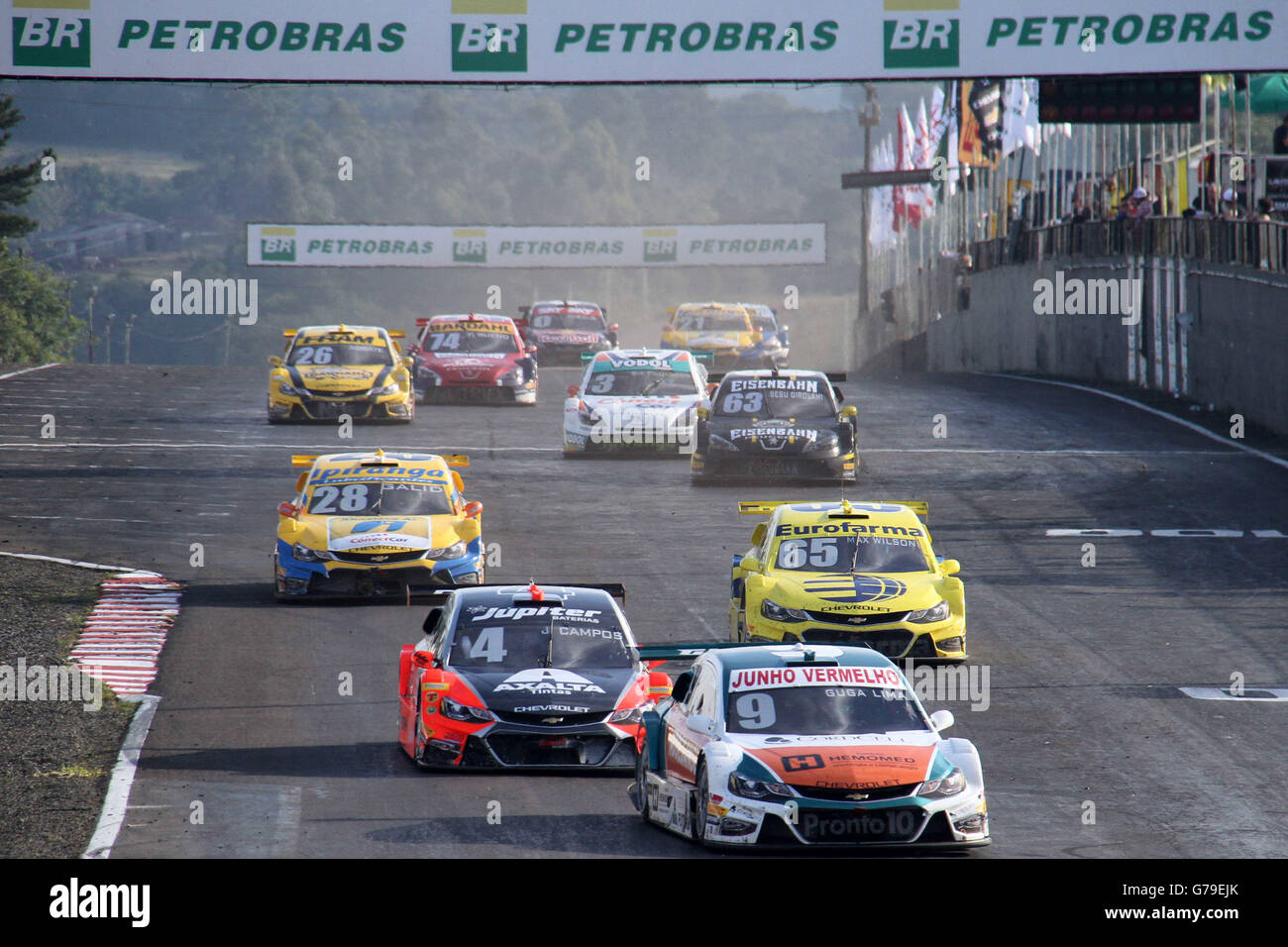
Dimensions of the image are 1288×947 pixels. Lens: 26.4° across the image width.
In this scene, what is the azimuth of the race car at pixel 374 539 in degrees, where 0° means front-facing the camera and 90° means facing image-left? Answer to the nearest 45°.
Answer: approximately 0°

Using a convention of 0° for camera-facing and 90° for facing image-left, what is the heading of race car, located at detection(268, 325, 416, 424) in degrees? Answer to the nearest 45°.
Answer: approximately 0°

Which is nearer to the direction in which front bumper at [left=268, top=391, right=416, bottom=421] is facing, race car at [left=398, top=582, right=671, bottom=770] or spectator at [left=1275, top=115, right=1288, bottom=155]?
the race car

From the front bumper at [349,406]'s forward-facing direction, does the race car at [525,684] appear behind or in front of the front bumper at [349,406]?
in front

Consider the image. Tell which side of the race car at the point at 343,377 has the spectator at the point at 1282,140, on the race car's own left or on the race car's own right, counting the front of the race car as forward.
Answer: on the race car's own left

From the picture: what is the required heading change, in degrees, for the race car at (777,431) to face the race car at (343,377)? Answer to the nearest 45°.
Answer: approximately 135° to its right

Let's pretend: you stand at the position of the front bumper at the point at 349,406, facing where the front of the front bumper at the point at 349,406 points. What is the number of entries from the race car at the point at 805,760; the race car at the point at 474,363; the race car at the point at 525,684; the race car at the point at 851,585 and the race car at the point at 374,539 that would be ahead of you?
4

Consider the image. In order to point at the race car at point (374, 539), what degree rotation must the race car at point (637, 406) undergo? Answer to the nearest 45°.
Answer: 0° — it already faces it

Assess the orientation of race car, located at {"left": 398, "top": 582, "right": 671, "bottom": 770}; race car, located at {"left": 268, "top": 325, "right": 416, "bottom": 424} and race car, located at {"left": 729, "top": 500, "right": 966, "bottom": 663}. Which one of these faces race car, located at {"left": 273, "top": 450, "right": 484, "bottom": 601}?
race car, located at {"left": 268, "top": 325, "right": 416, "bottom": 424}

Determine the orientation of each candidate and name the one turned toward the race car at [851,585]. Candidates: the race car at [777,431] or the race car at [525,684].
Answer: the race car at [777,431]
